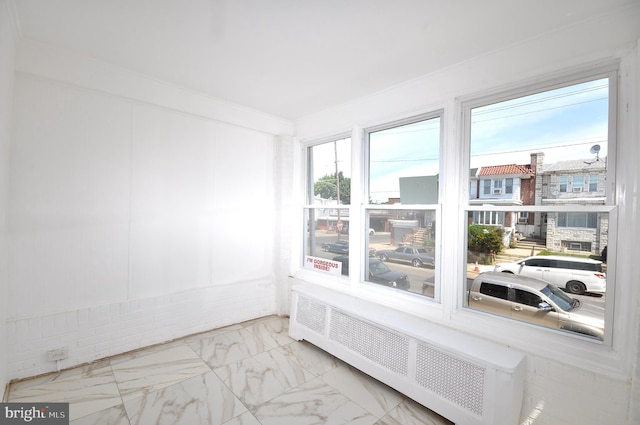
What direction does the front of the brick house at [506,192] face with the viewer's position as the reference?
facing the viewer

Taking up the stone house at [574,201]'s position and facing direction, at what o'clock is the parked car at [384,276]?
The parked car is roughly at 1 o'clock from the stone house.

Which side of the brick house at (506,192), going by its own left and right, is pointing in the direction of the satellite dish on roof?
left

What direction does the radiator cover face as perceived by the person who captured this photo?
facing the viewer and to the left of the viewer

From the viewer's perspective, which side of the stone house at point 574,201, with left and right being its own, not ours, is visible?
front

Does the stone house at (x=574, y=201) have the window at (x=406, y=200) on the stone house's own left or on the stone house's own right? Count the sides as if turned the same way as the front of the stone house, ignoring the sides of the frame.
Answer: on the stone house's own right

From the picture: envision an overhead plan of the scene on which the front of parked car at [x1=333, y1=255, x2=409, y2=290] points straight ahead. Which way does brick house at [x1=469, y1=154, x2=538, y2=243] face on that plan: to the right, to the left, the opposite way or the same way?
to the right
